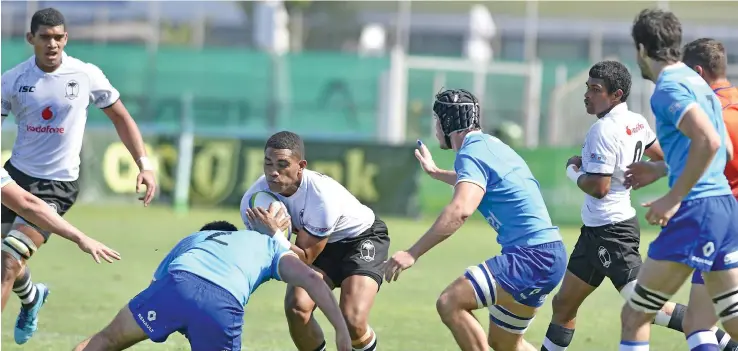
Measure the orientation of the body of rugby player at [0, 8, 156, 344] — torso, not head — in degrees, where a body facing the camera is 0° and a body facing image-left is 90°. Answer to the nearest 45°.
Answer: approximately 0°

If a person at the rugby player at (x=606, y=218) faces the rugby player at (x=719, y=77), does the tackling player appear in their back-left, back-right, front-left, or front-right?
back-right

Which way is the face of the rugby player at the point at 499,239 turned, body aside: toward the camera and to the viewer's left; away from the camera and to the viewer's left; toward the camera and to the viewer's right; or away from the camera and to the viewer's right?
away from the camera and to the viewer's left

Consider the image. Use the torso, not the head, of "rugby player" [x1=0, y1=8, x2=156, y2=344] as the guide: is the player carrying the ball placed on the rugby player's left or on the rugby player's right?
on the rugby player's left

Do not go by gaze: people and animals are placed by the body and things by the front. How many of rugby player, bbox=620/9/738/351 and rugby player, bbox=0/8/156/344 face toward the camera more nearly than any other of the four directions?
1

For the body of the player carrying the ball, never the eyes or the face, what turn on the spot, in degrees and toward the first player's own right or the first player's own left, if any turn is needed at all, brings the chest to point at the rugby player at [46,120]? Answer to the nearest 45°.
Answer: approximately 90° to the first player's own right

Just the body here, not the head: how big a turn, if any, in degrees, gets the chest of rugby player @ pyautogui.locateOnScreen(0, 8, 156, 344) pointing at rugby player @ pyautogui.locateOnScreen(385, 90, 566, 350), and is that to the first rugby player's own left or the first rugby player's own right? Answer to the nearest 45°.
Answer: approximately 45° to the first rugby player's own left

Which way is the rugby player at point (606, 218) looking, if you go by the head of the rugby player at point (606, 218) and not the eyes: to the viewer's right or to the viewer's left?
to the viewer's left
